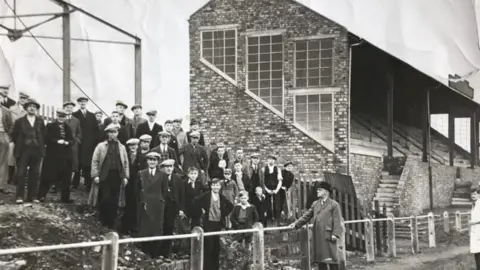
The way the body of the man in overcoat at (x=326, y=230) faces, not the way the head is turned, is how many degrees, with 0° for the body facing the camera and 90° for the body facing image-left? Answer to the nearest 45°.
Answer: approximately 45°

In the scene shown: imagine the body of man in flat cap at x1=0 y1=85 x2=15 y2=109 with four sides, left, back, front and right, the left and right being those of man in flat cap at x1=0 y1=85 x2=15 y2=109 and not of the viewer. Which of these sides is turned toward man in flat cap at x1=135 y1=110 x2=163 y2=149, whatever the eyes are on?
left

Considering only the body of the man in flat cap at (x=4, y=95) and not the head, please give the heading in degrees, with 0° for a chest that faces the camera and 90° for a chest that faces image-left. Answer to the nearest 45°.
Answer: approximately 0°

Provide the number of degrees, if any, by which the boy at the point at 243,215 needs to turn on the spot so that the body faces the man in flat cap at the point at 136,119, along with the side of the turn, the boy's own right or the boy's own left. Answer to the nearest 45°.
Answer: approximately 90° to the boy's own right

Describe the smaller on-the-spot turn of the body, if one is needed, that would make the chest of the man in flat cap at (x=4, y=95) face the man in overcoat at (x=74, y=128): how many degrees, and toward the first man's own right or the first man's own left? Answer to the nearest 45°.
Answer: approximately 90° to the first man's own left

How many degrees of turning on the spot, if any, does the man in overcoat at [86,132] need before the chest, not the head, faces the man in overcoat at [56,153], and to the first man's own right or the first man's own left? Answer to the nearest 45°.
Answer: approximately 45° to the first man's own right

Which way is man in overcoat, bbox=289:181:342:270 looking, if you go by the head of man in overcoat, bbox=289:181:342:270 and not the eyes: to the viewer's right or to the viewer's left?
to the viewer's left
